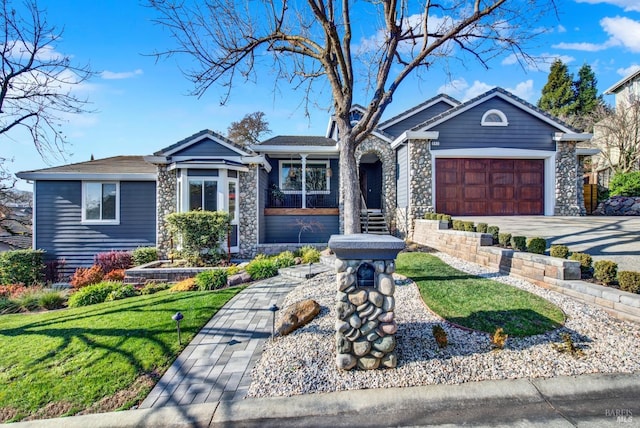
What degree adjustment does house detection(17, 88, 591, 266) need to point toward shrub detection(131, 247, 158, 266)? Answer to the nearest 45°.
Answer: approximately 90° to its right

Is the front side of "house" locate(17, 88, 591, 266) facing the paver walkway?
yes

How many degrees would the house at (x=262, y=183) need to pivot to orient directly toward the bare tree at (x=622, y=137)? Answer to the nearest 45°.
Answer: approximately 90° to its left

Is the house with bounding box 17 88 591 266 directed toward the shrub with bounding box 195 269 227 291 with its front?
yes

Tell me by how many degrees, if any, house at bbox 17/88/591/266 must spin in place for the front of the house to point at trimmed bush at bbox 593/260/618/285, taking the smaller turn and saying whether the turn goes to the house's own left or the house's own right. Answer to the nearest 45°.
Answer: approximately 45° to the house's own left

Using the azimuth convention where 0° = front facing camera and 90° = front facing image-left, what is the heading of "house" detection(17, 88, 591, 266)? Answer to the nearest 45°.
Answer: approximately 0°

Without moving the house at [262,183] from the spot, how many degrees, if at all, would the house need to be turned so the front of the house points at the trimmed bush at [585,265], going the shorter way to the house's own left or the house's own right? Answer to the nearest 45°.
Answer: approximately 45° to the house's own left

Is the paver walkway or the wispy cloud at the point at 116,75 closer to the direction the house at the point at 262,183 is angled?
the paver walkway

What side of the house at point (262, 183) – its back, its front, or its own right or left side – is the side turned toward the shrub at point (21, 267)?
right
